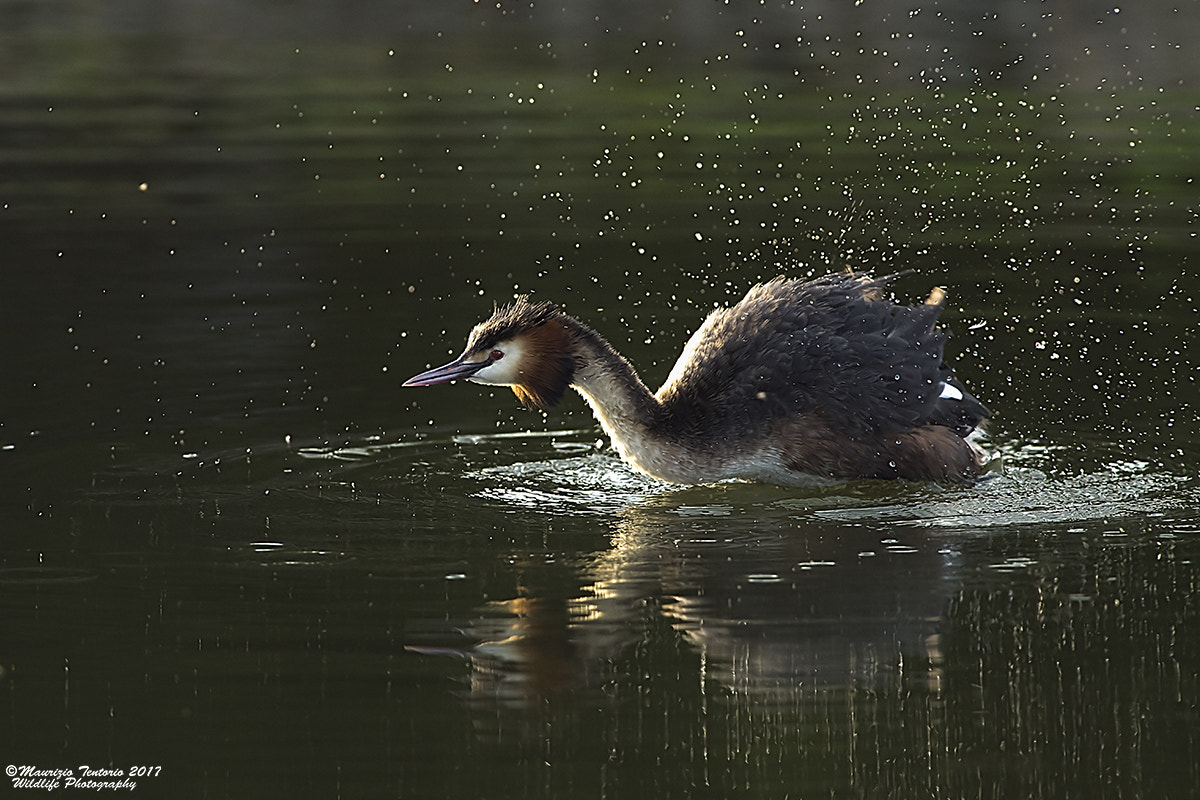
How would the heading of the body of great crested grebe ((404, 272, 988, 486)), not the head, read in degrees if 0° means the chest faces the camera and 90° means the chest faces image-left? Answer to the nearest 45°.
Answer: approximately 90°
